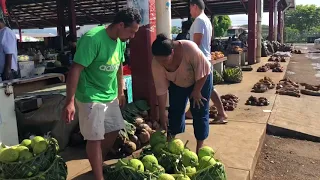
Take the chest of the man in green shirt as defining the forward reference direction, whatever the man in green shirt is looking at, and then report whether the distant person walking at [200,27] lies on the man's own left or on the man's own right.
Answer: on the man's own left

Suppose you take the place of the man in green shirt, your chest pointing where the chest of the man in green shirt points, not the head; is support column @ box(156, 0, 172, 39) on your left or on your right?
on your left

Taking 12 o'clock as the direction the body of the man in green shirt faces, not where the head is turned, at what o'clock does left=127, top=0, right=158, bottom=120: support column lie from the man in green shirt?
The support column is roughly at 8 o'clock from the man in green shirt.

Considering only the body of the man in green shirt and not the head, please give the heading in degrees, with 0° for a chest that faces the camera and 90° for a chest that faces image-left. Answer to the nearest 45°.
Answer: approximately 315°

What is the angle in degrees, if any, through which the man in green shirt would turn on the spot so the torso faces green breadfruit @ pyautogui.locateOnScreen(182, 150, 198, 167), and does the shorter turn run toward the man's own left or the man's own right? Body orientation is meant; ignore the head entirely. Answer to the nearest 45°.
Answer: approximately 45° to the man's own left

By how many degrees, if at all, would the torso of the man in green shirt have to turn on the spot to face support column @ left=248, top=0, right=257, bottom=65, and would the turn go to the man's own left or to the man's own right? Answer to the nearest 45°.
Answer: approximately 90° to the man's own left

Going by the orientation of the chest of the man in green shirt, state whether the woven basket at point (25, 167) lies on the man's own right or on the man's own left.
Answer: on the man's own right
